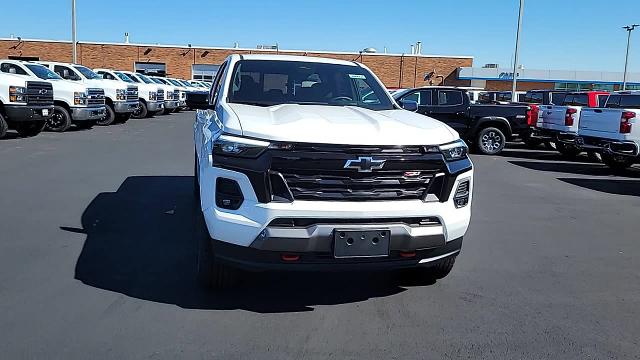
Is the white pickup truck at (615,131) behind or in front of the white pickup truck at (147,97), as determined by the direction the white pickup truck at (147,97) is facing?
in front

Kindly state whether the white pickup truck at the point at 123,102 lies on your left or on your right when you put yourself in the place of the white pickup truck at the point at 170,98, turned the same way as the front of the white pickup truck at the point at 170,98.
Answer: on your right

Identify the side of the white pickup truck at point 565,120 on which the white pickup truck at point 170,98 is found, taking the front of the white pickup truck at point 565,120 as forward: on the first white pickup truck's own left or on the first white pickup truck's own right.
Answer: on the first white pickup truck's own left

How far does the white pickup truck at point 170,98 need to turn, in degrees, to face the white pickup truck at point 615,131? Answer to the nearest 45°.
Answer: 0° — it already faces it

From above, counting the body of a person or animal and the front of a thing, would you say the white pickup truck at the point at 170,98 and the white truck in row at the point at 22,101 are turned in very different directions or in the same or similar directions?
same or similar directions

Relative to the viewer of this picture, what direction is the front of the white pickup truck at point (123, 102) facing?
facing the viewer and to the right of the viewer

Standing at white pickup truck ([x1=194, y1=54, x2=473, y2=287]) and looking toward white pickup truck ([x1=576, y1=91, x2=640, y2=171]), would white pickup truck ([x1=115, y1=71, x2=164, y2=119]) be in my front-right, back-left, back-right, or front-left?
front-left

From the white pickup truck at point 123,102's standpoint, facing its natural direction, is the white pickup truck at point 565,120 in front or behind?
in front

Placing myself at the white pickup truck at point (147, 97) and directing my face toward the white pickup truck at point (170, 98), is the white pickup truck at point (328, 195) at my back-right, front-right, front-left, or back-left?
back-right

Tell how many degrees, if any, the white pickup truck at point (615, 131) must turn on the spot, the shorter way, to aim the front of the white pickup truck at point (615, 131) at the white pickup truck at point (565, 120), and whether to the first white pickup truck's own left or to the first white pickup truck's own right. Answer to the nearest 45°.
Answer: approximately 90° to the first white pickup truck's own left

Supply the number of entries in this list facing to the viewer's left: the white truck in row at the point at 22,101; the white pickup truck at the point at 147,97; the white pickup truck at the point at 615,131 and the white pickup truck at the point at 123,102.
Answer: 0

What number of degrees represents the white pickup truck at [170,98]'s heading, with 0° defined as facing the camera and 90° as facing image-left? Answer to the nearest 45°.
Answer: approximately 315°

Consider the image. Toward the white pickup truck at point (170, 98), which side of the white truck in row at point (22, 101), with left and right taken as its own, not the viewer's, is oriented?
left

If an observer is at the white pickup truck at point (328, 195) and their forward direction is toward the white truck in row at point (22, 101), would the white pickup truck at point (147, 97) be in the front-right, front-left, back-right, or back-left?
front-right

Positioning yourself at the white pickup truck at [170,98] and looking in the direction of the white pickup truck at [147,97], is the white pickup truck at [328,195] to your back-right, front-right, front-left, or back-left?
front-left

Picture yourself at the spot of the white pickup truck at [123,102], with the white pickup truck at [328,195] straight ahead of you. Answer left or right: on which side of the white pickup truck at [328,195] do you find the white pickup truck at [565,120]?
left
